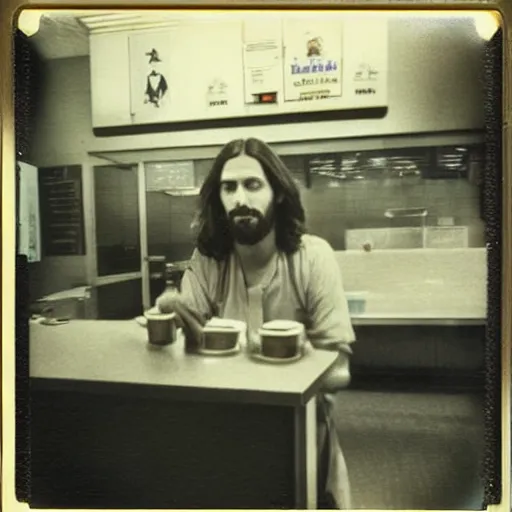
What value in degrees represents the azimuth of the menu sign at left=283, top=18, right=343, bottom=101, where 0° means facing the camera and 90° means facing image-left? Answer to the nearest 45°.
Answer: approximately 0°

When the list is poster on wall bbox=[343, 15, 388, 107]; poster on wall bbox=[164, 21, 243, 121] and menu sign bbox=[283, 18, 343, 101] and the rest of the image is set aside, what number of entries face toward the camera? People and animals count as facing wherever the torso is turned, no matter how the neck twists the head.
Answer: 3
